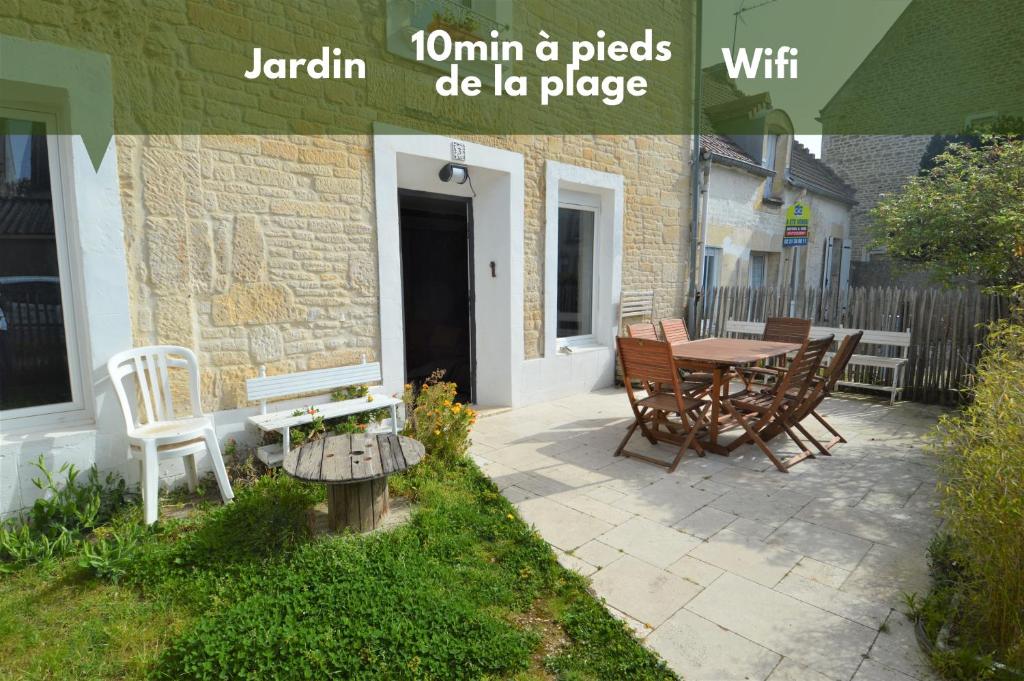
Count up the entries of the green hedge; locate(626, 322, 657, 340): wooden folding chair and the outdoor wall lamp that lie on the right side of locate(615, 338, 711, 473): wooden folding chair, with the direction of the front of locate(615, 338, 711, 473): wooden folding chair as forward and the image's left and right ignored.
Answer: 1

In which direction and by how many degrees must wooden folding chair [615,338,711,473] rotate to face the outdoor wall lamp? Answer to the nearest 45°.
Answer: approximately 135° to its left

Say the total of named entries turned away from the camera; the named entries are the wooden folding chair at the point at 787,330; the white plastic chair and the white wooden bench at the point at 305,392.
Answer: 0

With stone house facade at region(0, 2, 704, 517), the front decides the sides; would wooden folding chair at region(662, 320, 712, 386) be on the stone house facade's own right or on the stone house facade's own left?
on the stone house facade's own left

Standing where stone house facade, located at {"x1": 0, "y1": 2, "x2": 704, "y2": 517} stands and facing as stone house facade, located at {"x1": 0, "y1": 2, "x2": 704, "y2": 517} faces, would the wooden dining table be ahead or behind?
ahead

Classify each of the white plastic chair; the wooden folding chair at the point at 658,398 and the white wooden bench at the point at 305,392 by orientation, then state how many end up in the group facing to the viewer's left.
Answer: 0

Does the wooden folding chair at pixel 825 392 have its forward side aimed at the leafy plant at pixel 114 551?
no

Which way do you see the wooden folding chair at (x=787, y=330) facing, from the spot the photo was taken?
facing the viewer and to the left of the viewer

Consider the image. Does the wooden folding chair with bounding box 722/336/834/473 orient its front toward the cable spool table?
no

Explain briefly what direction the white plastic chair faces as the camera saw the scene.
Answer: facing the viewer and to the right of the viewer

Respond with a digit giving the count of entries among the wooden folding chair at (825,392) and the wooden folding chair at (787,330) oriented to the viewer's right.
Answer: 0

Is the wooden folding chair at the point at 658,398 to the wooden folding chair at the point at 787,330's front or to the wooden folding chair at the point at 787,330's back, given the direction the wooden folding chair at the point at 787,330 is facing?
to the front

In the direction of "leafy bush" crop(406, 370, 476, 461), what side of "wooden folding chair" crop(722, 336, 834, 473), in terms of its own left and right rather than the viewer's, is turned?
left

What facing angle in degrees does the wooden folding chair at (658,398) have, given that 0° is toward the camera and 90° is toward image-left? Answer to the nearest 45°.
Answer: approximately 225°

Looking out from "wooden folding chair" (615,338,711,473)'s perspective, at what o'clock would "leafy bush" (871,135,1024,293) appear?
The leafy bush is roughly at 12 o'clock from the wooden folding chair.

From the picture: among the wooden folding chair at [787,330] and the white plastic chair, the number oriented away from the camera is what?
0

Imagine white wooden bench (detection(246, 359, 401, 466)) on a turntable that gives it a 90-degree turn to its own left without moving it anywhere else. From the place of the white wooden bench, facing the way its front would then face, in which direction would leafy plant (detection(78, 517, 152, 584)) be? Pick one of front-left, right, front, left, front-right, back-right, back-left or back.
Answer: back

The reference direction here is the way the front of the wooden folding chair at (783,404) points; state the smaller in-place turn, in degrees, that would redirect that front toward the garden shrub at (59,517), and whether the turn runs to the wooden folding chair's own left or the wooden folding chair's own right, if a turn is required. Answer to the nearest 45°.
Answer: approximately 90° to the wooden folding chair's own left

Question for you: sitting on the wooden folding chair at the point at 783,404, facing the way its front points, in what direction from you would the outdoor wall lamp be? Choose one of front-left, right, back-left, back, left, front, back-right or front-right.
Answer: front-left
